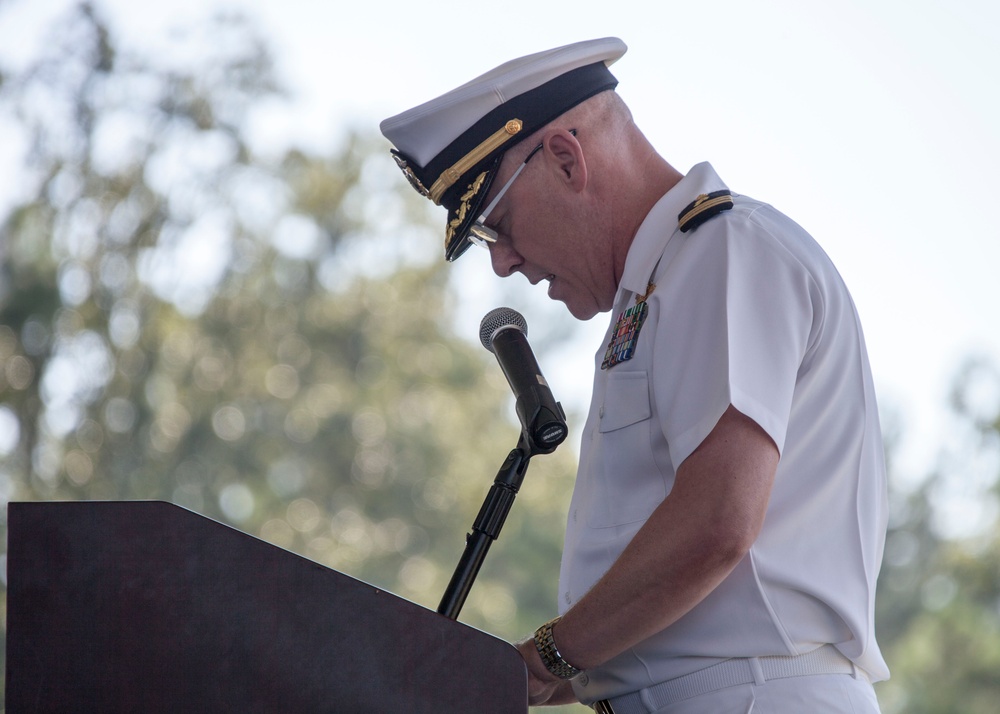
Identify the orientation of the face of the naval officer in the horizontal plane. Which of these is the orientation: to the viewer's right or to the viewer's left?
to the viewer's left

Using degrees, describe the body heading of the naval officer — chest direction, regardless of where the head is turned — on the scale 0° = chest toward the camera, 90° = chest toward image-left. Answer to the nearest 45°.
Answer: approximately 90°
